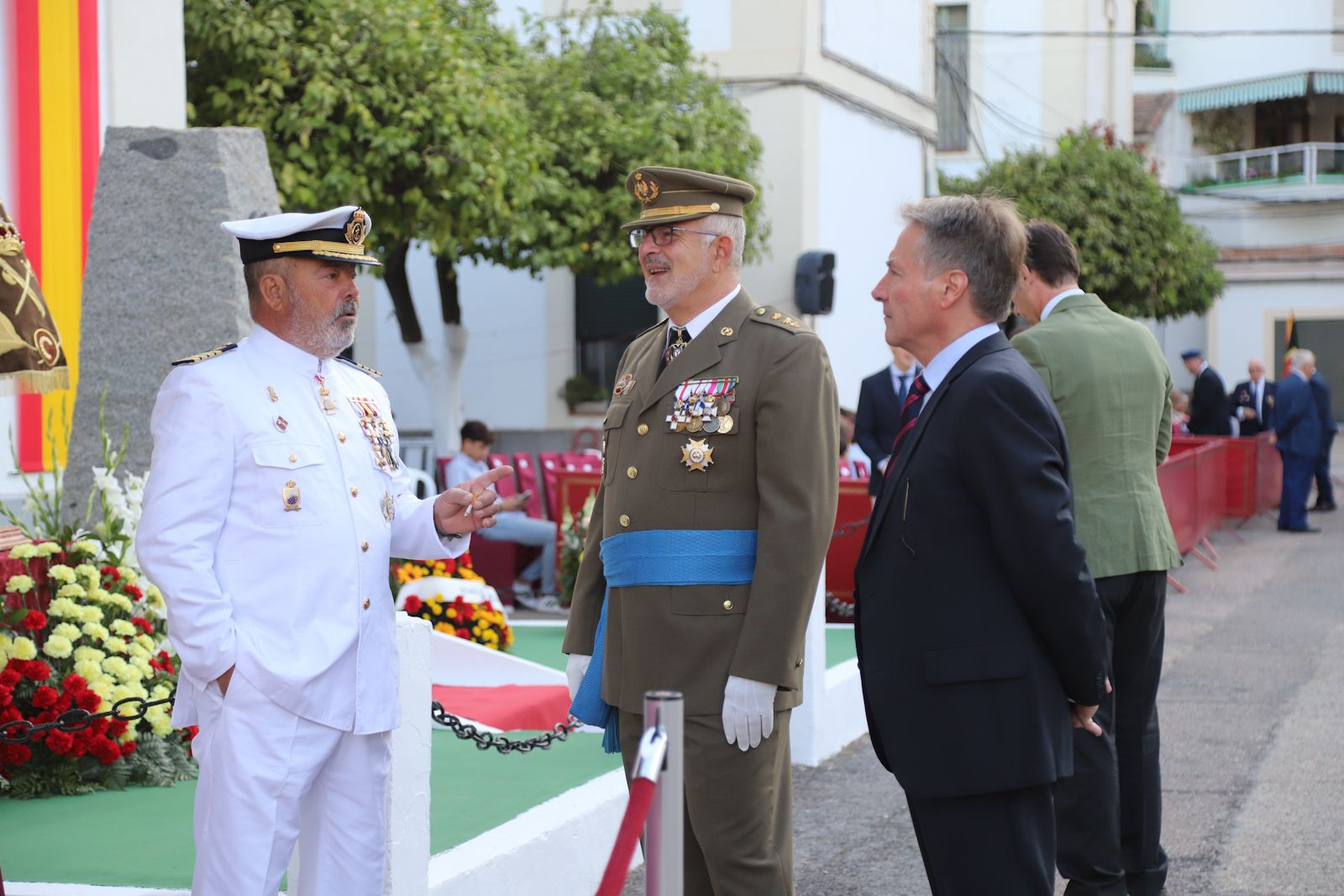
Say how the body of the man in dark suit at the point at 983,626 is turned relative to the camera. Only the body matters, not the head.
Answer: to the viewer's left

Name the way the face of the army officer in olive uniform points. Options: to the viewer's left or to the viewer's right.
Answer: to the viewer's left

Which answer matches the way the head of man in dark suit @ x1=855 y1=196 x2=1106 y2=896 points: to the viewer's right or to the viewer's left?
to the viewer's left

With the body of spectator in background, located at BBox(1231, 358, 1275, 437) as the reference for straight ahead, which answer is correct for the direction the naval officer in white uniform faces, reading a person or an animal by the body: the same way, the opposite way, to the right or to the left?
to the left

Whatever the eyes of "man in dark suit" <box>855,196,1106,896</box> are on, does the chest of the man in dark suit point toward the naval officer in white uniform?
yes

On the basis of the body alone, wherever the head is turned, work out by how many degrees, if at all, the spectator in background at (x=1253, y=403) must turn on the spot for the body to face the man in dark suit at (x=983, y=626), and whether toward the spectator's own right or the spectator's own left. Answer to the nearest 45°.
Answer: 0° — they already face them

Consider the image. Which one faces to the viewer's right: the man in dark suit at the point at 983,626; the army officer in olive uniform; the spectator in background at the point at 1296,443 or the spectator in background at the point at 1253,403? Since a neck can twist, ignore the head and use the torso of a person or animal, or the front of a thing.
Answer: the spectator in background at the point at 1296,443

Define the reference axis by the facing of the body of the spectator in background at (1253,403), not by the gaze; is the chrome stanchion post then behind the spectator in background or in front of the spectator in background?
in front

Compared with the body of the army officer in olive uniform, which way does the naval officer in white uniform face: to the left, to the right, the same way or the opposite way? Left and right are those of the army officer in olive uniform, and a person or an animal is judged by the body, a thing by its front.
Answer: to the left

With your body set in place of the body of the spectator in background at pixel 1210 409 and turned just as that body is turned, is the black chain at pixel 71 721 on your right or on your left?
on your left
